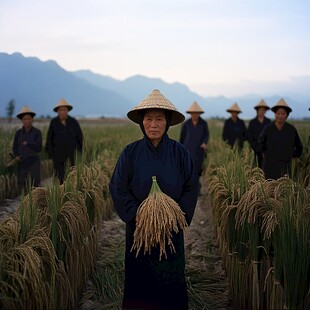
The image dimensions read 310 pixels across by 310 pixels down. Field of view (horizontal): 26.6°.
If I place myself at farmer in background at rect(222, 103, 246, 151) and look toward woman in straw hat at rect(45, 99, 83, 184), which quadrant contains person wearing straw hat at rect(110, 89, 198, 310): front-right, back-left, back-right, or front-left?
front-left

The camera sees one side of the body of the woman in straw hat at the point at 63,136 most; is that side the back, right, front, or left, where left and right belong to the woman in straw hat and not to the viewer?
front

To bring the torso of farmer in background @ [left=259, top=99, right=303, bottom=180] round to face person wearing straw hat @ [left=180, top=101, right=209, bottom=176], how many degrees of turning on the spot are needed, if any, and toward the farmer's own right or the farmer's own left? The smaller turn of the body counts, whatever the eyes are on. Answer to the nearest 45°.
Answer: approximately 135° to the farmer's own right

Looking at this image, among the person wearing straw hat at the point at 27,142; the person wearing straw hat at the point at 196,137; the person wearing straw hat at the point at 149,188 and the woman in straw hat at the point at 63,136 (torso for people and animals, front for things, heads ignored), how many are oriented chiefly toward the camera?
4

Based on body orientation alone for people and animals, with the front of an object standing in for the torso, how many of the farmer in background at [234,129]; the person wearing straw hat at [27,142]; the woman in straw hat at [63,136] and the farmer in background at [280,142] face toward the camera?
4

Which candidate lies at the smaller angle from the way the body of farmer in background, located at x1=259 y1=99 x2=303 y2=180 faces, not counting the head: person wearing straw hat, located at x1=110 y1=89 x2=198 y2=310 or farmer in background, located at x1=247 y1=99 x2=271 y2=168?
the person wearing straw hat

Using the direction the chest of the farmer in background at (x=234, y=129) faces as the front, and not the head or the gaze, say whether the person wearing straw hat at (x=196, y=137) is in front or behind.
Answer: in front

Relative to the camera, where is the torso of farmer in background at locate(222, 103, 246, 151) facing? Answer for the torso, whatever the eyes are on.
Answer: toward the camera

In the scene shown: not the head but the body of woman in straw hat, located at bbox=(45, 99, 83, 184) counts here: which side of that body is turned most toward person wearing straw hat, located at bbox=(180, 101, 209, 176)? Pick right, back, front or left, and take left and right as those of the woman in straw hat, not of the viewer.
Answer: left

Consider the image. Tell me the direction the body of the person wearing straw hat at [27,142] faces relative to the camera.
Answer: toward the camera

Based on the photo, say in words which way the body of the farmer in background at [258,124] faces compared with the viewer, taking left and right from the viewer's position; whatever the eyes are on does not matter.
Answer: facing the viewer

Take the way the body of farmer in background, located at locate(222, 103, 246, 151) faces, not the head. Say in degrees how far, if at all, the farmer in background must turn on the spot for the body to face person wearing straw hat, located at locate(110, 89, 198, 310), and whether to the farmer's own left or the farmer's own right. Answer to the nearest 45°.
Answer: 0° — they already face them
